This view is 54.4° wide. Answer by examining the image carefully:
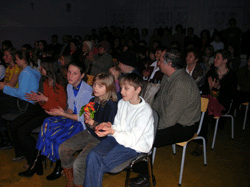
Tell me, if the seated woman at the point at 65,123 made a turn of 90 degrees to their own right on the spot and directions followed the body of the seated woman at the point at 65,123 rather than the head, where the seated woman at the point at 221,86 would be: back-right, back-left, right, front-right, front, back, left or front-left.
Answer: back-right

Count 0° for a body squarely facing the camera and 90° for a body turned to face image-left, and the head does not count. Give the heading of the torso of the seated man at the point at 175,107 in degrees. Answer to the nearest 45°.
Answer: approximately 90°

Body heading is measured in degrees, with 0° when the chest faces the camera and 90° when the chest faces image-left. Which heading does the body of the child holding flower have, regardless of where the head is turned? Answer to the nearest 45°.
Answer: approximately 45°

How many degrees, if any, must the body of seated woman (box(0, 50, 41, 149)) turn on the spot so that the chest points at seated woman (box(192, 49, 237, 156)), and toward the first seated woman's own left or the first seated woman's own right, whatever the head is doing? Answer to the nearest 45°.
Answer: approximately 180°

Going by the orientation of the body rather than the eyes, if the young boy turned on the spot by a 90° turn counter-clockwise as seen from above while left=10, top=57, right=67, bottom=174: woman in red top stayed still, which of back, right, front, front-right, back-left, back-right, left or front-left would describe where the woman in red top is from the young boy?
back

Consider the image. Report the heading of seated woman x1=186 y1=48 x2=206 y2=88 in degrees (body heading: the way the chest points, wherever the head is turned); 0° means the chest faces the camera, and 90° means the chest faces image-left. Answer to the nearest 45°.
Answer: approximately 45°

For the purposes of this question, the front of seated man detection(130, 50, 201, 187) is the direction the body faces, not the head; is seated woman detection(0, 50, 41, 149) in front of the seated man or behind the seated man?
in front

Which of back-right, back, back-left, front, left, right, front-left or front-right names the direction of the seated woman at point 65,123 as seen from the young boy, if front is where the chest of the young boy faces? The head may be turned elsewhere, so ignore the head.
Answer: right

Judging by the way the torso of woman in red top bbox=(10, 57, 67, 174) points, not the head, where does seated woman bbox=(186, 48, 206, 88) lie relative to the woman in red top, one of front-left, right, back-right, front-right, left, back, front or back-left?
back

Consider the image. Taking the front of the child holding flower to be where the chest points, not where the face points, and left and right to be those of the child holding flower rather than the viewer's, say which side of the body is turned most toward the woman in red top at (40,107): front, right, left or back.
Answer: right
